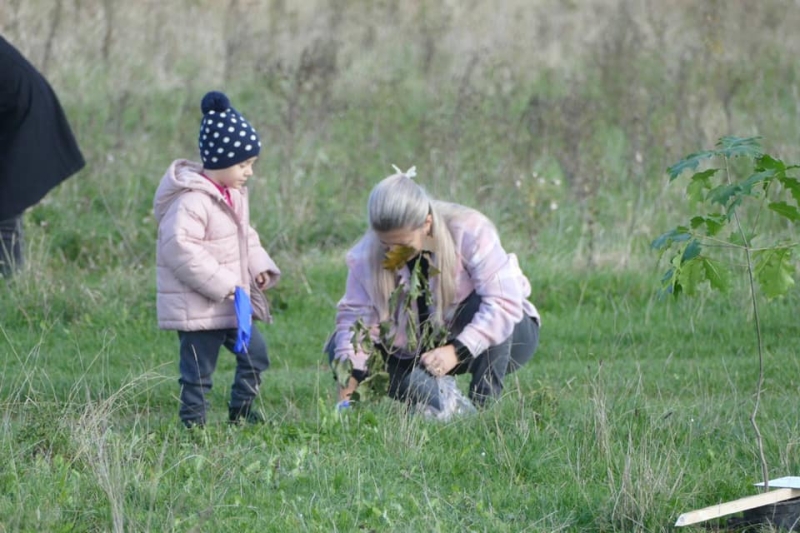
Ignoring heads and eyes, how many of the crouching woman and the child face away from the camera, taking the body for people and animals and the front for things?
0

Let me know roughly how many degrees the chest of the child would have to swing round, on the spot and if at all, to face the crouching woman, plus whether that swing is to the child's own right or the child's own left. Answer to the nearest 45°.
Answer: approximately 45° to the child's own left

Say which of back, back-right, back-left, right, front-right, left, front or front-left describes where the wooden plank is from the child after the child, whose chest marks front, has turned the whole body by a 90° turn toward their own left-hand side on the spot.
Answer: right

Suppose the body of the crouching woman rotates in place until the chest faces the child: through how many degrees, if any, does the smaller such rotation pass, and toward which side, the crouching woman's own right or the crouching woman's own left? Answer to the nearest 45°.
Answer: approximately 45° to the crouching woman's own right

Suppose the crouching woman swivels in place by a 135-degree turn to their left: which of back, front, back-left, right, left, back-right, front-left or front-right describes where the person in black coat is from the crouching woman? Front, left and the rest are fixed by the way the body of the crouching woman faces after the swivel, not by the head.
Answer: back-left

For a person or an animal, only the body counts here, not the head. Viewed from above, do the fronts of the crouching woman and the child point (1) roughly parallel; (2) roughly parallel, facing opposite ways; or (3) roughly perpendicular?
roughly perpendicular

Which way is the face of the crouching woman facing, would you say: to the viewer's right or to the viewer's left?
to the viewer's left

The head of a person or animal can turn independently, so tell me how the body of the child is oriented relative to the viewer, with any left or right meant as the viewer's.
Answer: facing the viewer and to the right of the viewer

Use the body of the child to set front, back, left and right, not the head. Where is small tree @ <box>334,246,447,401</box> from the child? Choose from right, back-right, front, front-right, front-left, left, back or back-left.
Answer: front

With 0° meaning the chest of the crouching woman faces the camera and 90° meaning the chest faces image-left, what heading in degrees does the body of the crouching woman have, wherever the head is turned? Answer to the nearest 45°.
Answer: approximately 45°

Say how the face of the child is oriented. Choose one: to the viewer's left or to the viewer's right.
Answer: to the viewer's right

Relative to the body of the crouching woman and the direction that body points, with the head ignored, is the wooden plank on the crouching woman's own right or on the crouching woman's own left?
on the crouching woman's own left
